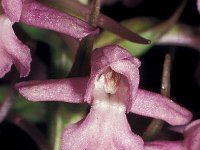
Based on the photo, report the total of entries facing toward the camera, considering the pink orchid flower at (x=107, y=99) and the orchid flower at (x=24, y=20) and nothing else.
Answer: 2

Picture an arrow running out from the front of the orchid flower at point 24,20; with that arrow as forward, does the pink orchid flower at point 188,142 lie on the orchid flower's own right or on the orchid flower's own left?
on the orchid flower's own left

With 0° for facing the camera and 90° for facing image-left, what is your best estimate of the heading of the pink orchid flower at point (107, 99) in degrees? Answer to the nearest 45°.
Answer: approximately 0°
